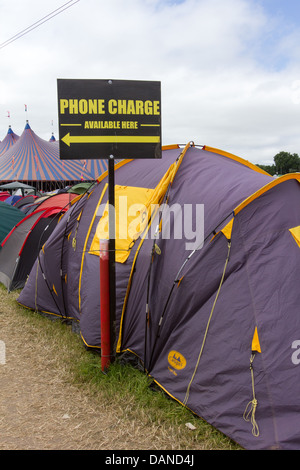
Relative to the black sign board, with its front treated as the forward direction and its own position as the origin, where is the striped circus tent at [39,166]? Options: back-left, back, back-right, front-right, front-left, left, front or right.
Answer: back

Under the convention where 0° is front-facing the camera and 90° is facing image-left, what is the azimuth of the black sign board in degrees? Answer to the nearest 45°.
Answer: approximately 0°
